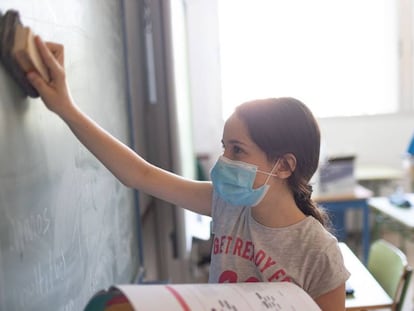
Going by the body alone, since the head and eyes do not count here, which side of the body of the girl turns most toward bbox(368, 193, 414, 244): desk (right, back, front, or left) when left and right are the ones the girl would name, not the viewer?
back

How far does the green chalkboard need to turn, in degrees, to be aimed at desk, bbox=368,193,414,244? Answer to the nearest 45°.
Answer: approximately 90° to its left

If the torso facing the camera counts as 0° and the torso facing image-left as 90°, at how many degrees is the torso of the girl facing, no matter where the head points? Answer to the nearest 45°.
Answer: approximately 45°

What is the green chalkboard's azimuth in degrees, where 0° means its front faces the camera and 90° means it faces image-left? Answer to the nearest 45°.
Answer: approximately 315°
